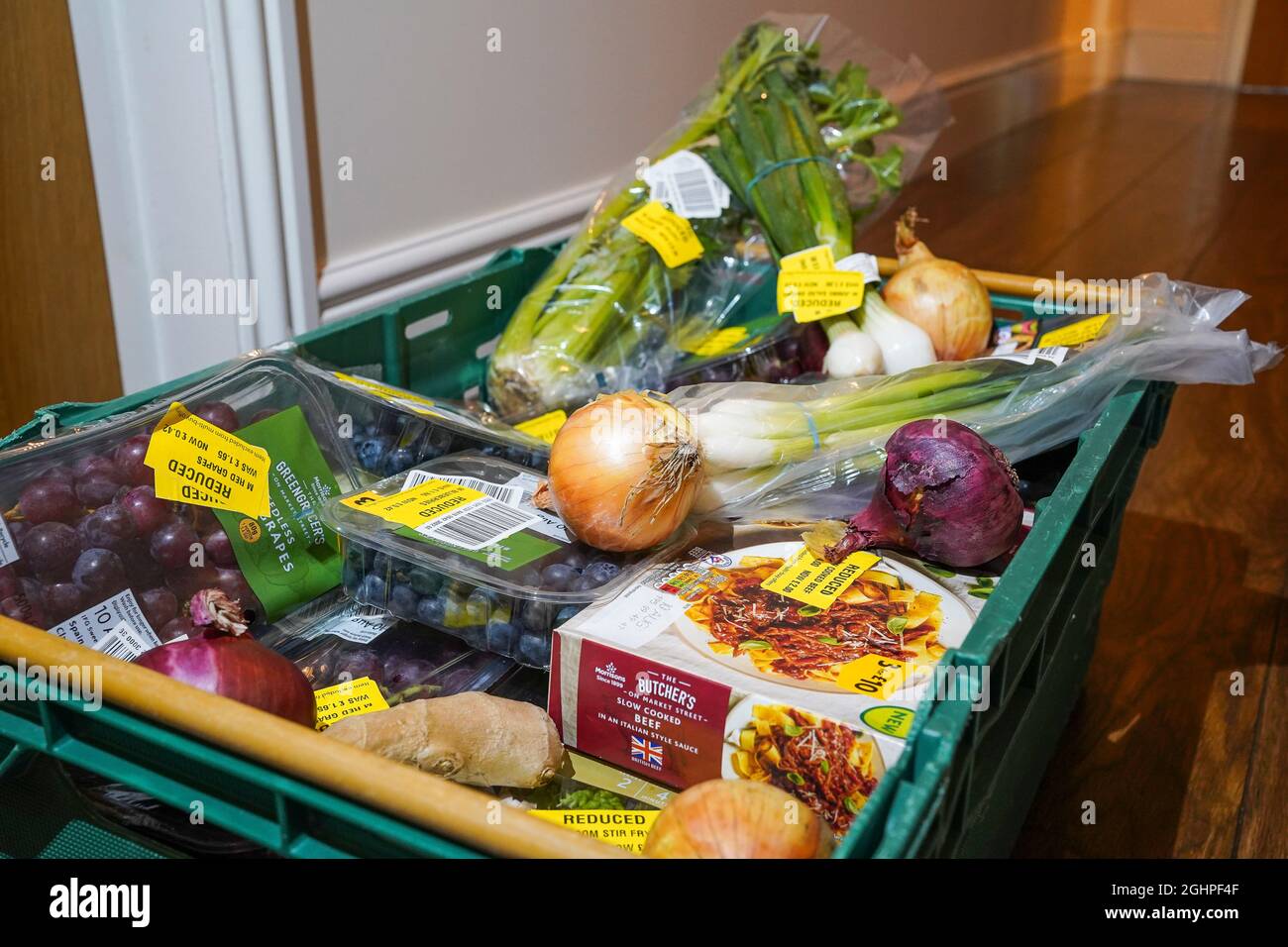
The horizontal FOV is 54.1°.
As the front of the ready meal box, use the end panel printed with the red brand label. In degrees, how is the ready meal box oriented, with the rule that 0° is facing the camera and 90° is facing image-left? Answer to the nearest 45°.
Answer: approximately 45°

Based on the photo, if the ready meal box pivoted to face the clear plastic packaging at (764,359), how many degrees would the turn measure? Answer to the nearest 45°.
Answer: approximately 135° to its right
